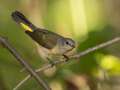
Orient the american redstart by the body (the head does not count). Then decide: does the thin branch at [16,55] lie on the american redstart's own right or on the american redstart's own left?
on the american redstart's own right

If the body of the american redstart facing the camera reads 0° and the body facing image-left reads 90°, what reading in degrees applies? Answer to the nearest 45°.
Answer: approximately 270°
